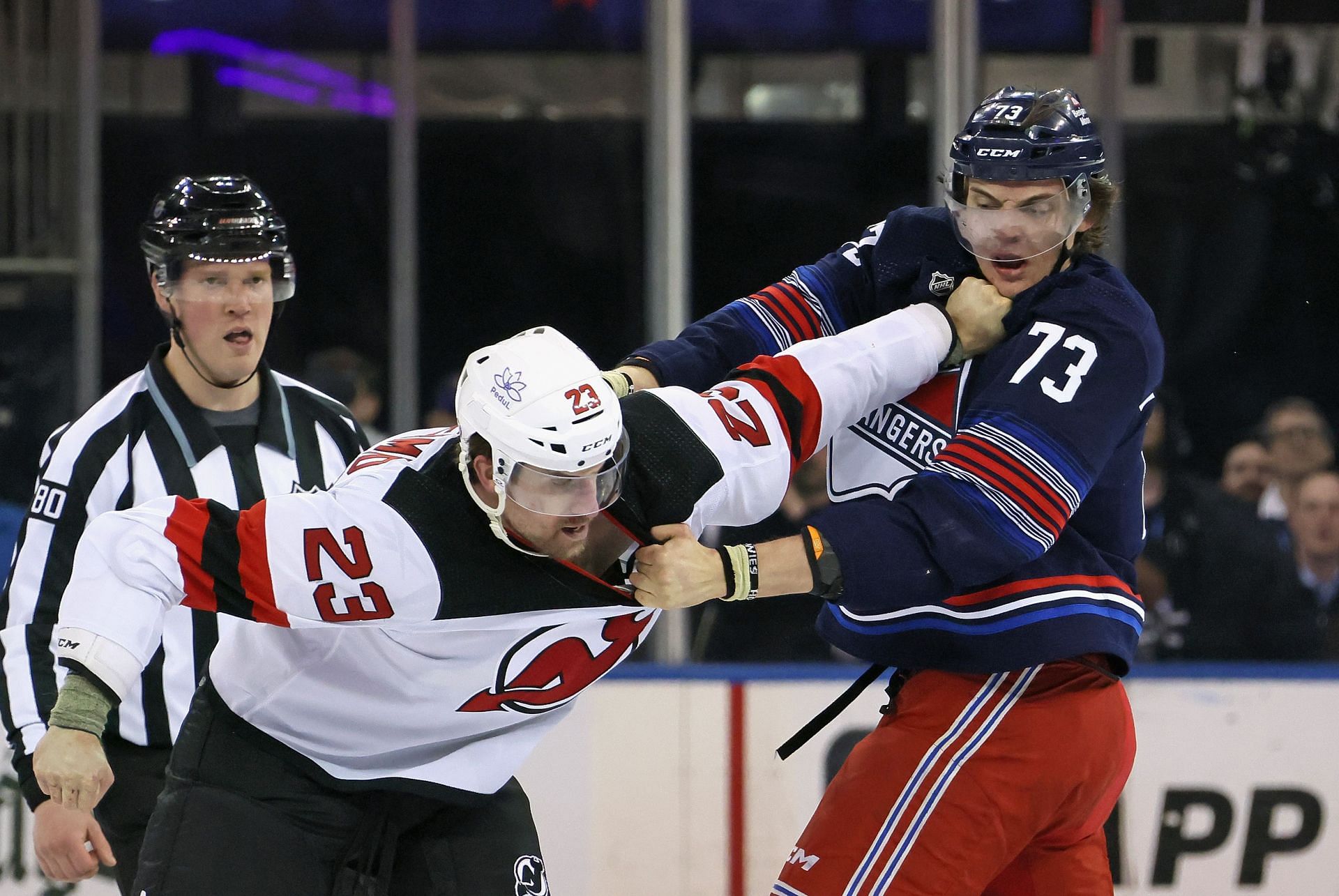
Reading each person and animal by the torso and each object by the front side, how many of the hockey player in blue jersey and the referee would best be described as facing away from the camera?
0

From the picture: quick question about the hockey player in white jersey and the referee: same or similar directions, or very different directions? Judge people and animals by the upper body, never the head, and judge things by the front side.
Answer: same or similar directions

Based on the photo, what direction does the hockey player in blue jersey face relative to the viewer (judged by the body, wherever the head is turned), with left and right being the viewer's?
facing the viewer and to the left of the viewer

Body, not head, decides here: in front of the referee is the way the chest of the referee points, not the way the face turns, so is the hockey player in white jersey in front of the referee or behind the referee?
in front

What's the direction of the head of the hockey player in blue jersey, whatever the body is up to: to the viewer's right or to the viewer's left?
to the viewer's left

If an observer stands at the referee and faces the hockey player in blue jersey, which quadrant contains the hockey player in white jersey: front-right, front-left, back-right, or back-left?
front-right

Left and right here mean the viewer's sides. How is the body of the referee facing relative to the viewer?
facing the viewer and to the right of the viewer

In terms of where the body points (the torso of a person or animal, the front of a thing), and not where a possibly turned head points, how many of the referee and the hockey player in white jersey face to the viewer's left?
0
